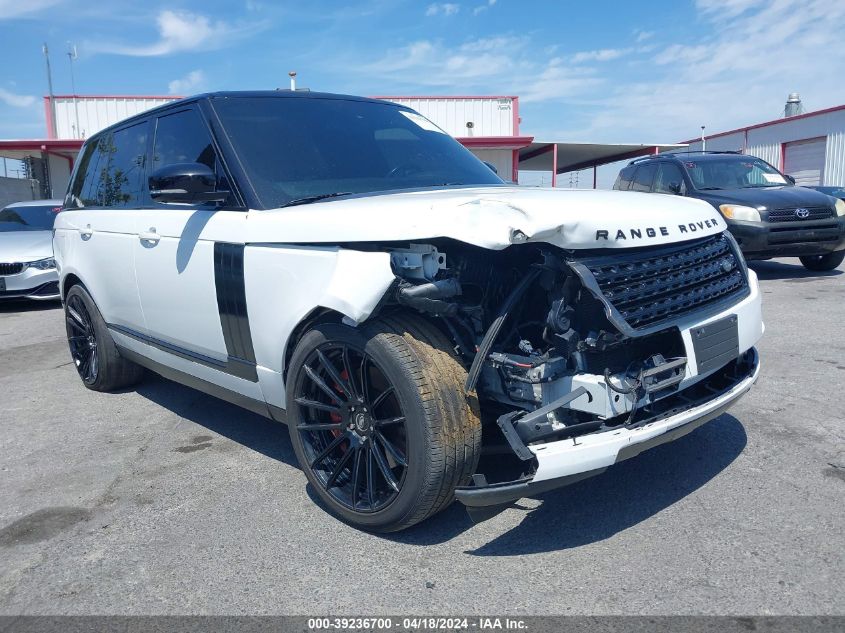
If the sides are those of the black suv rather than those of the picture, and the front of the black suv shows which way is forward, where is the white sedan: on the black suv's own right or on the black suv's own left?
on the black suv's own right

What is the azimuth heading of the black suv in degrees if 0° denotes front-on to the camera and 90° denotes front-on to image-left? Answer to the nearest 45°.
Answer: approximately 315°

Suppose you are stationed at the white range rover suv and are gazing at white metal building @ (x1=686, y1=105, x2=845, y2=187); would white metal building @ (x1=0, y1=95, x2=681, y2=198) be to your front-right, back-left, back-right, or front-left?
front-left

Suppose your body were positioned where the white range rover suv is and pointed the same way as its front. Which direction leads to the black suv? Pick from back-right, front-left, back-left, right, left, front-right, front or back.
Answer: left

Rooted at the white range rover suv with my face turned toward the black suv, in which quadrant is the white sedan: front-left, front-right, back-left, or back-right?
front-left

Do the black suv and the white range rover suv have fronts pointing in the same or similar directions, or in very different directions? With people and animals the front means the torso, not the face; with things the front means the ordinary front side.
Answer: same or similar directions

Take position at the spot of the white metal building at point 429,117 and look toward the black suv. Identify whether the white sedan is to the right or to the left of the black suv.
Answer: right

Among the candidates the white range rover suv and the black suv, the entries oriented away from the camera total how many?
0

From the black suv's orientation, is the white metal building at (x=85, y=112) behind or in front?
behind

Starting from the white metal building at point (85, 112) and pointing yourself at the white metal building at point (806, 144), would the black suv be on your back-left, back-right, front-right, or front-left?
front-right

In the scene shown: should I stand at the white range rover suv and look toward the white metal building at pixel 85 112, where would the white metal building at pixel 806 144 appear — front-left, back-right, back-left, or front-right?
front-right

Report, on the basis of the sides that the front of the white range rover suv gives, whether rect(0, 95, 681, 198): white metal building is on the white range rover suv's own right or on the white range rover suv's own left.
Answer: on the white range rover suv's own left

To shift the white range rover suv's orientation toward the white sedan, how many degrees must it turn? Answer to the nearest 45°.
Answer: approximately 180°

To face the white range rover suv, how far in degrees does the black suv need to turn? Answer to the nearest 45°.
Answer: approximately 45° to its right

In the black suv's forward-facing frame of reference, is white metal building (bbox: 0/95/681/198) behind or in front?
behind

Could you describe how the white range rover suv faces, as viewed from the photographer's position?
facing the viewer and to the right of the viewer
